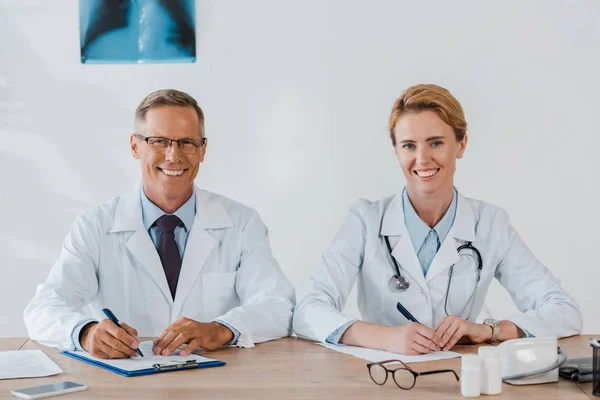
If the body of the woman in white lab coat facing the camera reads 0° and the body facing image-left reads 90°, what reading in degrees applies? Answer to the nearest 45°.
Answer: approximately 0°

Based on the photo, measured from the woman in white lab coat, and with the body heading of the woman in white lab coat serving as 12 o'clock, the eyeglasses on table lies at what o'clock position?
The eyeglasses on table is roughly at 12 o'clock from the woman in white lab coat.

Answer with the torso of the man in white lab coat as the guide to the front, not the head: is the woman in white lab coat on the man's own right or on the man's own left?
on the man's own left

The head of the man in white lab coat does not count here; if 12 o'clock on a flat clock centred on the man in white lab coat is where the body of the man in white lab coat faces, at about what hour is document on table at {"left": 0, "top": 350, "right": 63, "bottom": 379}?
The document on table is roughly at 1 o'clock from the man in white lab coat.

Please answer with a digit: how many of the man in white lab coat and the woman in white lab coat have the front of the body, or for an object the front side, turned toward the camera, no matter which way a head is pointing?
2

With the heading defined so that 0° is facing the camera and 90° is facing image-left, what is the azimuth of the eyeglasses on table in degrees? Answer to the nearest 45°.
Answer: approximately 45°

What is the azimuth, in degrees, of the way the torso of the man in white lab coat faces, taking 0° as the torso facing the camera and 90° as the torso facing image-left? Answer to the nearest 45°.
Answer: approximately 0°

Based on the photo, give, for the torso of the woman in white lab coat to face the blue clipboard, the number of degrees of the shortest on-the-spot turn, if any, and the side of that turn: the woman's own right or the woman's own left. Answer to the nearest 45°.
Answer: approximately 45° to the woman's own right
